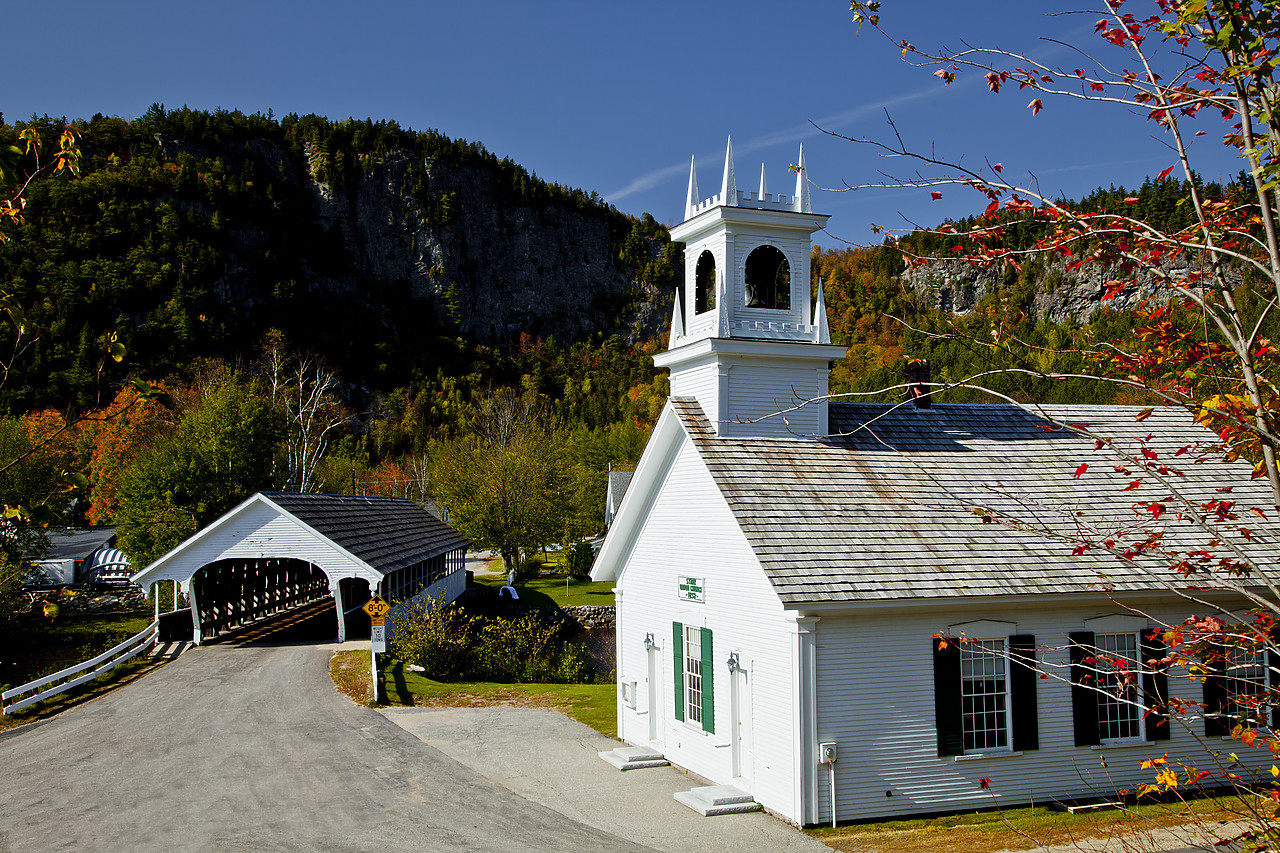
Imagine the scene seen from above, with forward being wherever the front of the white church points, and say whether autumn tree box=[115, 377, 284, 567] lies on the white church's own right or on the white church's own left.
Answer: on the white church's own right

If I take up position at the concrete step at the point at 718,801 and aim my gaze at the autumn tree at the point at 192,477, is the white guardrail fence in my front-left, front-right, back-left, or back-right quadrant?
front-left

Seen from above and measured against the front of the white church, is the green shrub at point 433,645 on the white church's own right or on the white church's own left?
on the white church's own right

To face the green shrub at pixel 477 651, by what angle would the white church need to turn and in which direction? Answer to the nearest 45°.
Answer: approximately 90° to its right

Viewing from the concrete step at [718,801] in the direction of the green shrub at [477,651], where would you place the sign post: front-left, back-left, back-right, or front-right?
front-left

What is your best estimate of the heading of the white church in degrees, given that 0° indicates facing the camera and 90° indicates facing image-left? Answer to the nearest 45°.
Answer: approximately 45°

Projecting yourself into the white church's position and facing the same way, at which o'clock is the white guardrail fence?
The white guardrail fence is roughly at 2 o'clock from the white church.

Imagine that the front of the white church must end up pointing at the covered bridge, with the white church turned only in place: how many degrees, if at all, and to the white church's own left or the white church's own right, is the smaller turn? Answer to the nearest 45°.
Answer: approximately 90° to the white church's own right

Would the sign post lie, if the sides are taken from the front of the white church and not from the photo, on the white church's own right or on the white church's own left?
on the white church's own right
